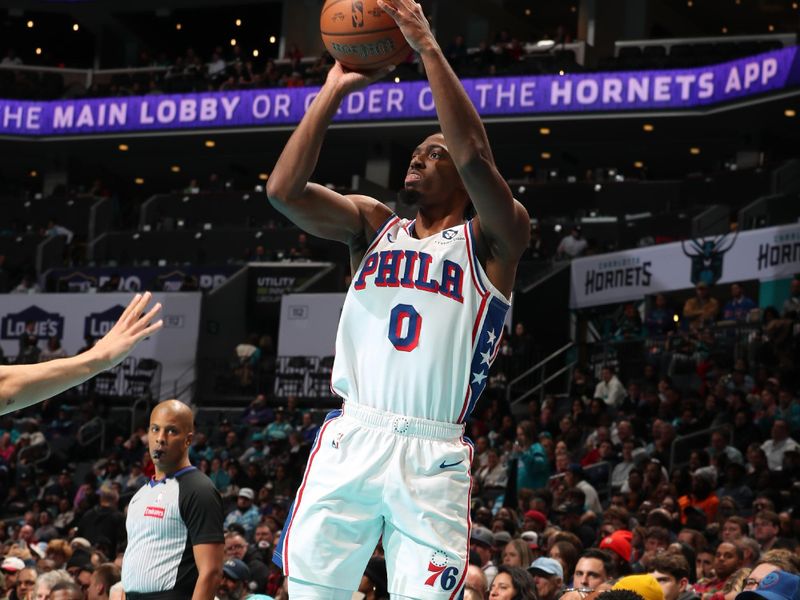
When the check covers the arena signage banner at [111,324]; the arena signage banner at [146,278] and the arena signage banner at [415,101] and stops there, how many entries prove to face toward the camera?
3

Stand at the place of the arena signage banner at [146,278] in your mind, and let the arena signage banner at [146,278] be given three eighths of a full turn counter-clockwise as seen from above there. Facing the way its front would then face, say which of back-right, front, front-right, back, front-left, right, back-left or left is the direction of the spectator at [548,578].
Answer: back-right

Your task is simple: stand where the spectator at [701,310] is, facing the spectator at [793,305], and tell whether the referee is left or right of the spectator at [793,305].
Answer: right

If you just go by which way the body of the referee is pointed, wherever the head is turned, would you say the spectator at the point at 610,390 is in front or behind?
behind

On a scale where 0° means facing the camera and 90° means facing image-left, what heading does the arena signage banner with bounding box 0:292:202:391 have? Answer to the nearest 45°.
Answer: approximately 0°

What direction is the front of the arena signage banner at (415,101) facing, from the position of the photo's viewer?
facing the viewer

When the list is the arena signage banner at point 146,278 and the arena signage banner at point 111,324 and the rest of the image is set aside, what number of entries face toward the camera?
2

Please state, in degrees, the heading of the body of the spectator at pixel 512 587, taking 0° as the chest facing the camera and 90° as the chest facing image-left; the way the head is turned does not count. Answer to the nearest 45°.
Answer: approximately 45°
